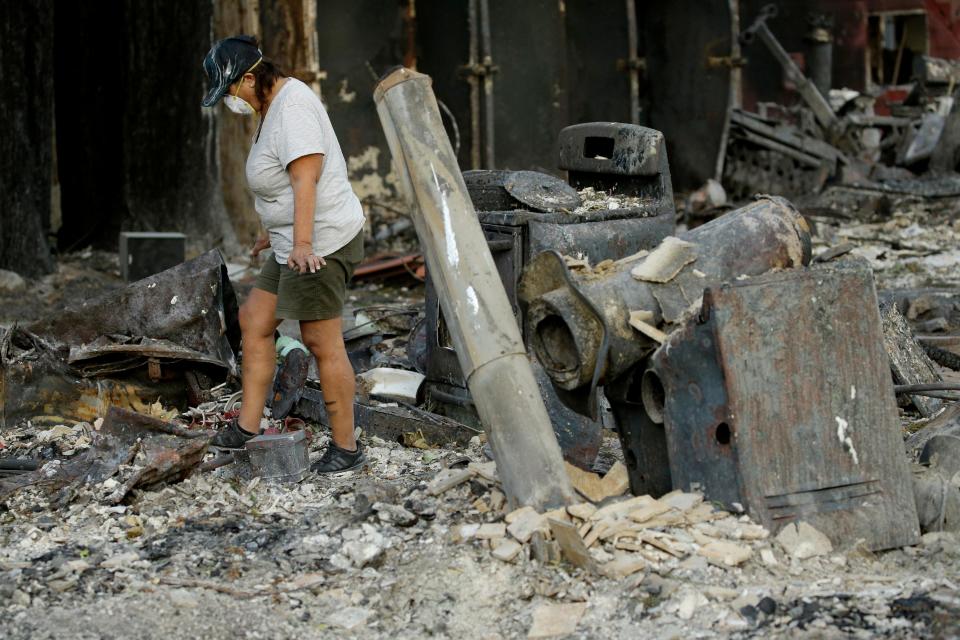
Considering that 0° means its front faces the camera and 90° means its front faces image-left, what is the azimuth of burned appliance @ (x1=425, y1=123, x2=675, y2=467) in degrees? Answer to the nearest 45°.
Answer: approximately 45°

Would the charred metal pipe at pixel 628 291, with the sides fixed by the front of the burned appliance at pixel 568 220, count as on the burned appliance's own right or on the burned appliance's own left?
on the burned appliance's own left

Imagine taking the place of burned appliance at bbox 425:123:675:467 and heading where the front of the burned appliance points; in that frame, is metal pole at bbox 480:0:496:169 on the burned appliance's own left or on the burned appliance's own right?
on the burned appliance's own right

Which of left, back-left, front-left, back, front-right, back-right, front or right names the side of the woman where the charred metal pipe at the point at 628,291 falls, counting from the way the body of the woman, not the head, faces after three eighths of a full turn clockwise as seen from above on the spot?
right

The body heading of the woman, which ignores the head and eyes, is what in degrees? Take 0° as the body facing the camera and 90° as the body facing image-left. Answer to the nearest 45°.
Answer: approximately 90°

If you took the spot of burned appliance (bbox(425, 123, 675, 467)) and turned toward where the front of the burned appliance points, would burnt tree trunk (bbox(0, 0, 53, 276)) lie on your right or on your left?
on your right

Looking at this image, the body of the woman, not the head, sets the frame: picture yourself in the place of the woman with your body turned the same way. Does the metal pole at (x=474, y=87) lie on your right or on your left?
on your right

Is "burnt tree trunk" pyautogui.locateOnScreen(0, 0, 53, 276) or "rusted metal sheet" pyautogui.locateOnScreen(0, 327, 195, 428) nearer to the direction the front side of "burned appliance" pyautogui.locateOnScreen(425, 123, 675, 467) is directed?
the rusted metal sheet

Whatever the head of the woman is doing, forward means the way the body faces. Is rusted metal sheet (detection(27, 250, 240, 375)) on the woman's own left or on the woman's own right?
on the woman's own right
